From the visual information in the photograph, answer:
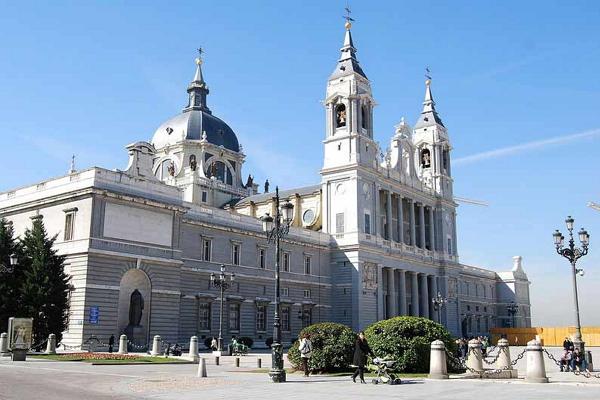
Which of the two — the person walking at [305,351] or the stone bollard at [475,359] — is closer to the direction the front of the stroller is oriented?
the stone bollard

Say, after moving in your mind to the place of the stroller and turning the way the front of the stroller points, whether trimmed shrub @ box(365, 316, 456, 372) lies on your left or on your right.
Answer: on your left

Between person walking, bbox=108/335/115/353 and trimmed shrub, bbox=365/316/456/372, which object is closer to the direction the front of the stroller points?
the trimmed shrub

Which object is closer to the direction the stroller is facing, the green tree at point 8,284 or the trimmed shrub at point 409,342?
the trimmed shrub

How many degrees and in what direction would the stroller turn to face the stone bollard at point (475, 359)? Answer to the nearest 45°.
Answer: approximately 45° to its left

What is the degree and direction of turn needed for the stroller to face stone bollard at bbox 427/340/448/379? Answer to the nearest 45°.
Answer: approximately 45° to its left

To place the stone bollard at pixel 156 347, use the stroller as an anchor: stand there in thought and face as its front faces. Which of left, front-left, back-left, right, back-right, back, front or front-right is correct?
back-left

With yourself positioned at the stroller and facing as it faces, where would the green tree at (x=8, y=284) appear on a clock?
The green tree is roughly at 7 o'clock from the stroller.

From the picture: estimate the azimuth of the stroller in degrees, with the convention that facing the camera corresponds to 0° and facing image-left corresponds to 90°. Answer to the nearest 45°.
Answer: approximately 270°

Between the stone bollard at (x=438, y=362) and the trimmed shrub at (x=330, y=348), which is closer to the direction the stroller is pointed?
the stone bollard

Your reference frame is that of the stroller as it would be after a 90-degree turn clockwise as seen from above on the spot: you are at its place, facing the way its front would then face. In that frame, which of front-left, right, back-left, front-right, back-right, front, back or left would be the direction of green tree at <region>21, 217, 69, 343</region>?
back-right

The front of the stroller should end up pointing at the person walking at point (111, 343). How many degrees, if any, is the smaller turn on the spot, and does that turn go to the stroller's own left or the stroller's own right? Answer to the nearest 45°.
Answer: approximately 135° to the stroller's own left

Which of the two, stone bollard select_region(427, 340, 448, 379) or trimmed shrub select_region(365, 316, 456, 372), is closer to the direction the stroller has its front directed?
the stone bollard

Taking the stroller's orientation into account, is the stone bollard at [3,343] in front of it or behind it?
behind
